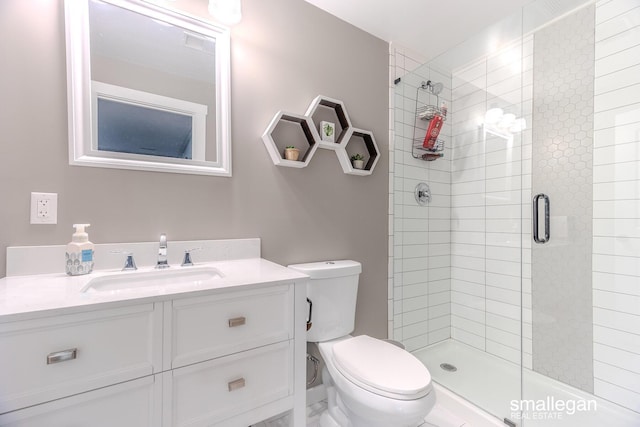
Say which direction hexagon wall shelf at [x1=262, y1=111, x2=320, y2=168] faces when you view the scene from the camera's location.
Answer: facing the viewer and to the right of the viewer

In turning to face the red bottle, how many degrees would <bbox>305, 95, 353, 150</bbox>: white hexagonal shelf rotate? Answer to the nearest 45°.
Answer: approximately 90° to its left

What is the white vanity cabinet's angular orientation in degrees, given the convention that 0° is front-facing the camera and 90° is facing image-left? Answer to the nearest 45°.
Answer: approximately 315°

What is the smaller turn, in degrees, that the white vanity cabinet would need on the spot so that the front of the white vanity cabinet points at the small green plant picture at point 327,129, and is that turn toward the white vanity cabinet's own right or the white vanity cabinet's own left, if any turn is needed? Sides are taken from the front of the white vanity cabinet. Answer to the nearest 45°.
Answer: approximately 90° to the white vanity cabinet's own left

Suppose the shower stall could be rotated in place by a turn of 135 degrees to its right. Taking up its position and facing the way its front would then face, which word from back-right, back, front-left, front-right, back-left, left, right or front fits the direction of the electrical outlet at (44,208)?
back-left

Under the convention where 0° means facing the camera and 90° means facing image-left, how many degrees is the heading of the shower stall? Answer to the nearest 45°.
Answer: approximately 45°

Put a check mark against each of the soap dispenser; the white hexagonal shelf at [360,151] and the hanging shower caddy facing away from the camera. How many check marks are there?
0

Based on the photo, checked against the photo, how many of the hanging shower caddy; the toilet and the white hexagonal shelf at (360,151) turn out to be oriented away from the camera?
0

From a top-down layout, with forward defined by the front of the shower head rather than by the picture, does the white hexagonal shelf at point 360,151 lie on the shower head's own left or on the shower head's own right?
on the shower head's own right

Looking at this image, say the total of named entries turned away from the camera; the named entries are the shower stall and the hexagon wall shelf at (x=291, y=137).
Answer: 0

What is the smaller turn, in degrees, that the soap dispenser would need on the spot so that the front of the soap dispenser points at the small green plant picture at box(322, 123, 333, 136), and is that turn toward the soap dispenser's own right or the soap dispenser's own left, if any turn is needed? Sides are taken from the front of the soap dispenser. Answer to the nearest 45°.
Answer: approximately 45° to the soap dispenser's own left

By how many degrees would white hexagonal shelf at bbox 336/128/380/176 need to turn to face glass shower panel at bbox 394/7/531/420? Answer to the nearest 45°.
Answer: approximately 90° to its left

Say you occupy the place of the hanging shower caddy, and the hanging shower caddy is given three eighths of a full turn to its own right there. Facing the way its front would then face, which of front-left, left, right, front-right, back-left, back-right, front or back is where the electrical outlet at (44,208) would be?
front-left

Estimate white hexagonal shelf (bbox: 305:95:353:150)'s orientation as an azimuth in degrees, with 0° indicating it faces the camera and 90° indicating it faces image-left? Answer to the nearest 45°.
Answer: approximately 315°
